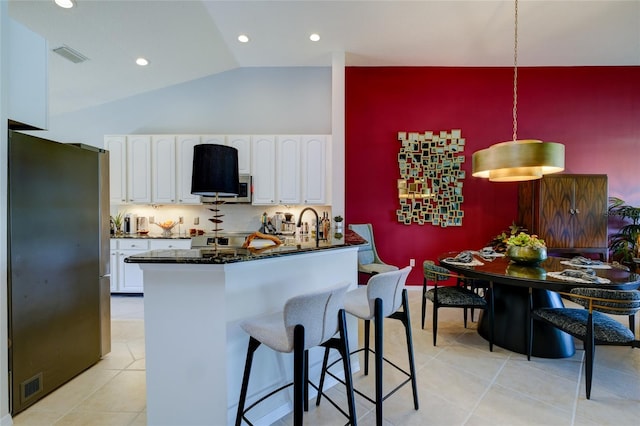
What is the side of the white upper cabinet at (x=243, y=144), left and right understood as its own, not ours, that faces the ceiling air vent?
right

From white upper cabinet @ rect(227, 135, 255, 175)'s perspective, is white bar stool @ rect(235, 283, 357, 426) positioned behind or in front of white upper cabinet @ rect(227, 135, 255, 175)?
in front

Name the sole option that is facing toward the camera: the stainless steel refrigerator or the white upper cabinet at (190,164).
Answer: the white upper cabinet

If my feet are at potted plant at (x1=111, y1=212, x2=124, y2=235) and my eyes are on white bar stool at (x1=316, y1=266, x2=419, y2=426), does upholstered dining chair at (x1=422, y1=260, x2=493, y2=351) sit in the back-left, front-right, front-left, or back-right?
front-left

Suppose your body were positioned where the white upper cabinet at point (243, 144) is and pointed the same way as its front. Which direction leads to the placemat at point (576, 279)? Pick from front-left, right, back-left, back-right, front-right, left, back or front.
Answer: front-left

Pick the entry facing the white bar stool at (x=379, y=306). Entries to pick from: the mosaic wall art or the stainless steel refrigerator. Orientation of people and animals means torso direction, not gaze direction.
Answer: the mosaic wall art

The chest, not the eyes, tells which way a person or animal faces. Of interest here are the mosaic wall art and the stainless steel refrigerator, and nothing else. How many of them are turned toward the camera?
1

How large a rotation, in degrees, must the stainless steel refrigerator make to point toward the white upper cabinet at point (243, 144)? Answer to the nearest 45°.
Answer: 0° — it already faces it

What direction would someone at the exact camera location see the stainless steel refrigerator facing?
facing away from the viewer and to the right of the viewer

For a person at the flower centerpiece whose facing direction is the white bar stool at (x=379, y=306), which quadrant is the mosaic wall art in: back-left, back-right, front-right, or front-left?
back-right

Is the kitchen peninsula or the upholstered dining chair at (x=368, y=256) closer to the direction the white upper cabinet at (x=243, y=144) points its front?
the kitchen peninsula

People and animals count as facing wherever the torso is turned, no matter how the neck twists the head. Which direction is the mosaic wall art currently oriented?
toward the camera

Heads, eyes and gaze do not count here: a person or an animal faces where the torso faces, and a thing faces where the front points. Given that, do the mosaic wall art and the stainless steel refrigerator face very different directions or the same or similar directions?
very different directions

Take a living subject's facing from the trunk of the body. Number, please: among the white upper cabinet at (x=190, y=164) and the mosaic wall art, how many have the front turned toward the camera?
2

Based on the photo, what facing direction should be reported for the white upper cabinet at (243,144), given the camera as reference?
facing the viewer

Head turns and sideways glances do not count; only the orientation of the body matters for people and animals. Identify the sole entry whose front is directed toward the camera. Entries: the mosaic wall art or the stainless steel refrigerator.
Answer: the mosaic wall art
